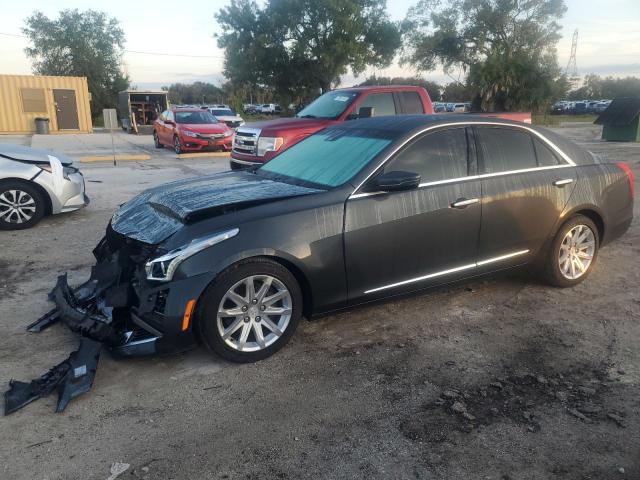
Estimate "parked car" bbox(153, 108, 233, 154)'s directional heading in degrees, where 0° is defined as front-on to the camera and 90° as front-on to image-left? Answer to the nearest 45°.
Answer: approximately 315°

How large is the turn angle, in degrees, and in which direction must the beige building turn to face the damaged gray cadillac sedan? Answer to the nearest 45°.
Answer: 0° — it already faces it

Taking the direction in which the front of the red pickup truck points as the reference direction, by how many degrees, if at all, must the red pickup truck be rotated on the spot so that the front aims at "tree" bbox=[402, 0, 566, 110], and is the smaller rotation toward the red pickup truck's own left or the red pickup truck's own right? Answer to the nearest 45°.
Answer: approximately 180°

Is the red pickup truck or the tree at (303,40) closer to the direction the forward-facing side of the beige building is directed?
the red pickup truck

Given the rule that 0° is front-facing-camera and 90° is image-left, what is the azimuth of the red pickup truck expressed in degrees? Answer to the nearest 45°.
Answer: approximately 45°

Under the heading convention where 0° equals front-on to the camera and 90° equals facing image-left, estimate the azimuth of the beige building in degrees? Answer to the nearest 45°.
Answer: approximately 0°

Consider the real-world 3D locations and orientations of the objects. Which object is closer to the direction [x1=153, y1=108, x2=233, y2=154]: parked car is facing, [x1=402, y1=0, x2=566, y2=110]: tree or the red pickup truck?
the red pickup truck

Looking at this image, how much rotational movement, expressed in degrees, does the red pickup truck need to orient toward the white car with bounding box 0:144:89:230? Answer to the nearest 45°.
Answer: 0° — it already faces it

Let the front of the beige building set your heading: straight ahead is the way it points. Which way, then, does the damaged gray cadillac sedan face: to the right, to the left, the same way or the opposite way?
to the right

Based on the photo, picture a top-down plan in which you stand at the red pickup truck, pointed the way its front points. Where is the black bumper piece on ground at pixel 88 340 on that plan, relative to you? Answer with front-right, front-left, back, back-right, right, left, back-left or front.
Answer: front-left

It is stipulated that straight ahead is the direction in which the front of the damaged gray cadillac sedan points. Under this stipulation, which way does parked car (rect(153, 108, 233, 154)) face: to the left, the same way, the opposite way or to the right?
to the left

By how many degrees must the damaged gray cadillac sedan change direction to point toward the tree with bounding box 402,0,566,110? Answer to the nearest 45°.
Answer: approximately 135° to its right

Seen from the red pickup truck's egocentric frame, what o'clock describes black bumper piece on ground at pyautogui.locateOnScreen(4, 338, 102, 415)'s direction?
The black bumper piece on ground is roughly at 11 o'clock from the red pickup truck.

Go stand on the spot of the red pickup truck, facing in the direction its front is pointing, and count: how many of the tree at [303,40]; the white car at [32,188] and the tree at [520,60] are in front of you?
1

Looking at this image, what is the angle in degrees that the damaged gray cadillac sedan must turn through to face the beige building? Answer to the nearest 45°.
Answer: approximately 90° to its right
